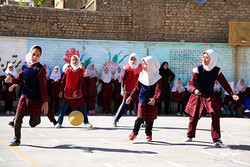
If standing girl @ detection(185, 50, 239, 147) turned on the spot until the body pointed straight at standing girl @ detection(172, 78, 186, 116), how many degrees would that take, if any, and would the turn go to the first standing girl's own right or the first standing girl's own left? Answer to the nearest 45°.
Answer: approximately 135° to the first standing girl's own right

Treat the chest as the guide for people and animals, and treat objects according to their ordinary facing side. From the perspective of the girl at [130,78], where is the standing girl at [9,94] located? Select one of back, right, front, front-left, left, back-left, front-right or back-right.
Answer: back-right

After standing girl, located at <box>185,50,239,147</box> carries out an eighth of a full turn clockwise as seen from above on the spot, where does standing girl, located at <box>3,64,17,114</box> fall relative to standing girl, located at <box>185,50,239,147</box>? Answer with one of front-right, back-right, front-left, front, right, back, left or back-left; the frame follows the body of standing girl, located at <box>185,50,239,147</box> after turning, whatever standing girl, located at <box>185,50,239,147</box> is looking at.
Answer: front-right

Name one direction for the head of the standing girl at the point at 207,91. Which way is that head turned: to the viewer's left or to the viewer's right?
to the viewer's left

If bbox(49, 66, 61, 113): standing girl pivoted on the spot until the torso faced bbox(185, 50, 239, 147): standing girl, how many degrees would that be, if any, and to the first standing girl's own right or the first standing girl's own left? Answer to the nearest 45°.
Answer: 0° — they already face them

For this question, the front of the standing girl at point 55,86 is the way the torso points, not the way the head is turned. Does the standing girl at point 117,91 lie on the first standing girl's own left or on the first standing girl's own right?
on the first standing girl's own left

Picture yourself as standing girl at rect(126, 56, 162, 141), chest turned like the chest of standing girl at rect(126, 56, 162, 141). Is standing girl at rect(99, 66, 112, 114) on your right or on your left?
on your right

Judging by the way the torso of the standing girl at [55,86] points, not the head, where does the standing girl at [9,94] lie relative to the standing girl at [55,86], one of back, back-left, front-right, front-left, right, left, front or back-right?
right
